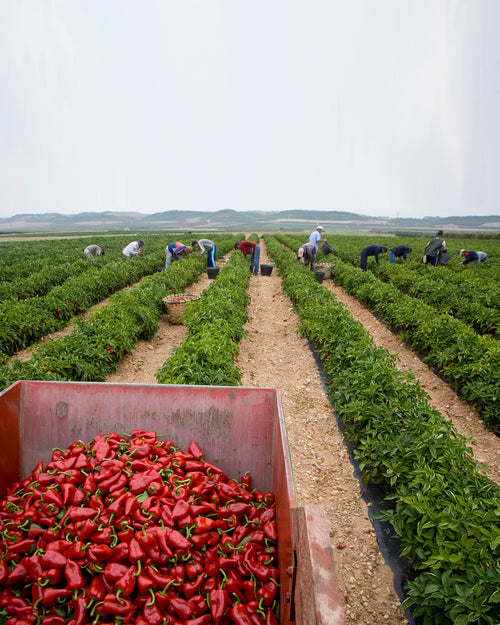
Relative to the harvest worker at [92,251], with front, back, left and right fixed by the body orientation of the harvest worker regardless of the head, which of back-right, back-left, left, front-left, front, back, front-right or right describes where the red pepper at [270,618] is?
right

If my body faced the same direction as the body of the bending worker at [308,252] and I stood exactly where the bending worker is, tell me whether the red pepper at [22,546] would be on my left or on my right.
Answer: on my left

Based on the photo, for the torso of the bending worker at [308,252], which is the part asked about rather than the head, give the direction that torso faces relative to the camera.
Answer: to the viewer's left

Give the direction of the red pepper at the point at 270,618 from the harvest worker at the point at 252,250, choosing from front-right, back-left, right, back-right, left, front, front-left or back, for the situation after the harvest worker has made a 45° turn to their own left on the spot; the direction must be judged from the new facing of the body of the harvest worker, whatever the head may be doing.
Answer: front-left

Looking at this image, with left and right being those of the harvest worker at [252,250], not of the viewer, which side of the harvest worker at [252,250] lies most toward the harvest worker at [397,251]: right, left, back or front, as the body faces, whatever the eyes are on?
back

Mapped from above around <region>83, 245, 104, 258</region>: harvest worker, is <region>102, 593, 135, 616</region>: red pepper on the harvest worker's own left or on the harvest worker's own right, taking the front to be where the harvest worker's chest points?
on the harvest worker's own right

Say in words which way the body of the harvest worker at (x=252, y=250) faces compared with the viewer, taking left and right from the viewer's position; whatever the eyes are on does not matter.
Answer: facing to the left of the viewer

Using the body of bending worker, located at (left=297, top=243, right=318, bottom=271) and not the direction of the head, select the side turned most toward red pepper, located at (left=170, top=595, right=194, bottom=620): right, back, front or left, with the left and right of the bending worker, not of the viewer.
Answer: left

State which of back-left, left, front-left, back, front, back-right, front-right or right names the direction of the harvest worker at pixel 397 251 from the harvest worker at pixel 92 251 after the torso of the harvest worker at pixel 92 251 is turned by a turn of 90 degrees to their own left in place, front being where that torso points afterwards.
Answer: right

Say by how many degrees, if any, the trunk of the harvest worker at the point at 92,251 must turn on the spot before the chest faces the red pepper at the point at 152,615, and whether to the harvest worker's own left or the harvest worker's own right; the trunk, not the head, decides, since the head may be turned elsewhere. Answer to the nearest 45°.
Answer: approximately 90° to the harvest worker's own right

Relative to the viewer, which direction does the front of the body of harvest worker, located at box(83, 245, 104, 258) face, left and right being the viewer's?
facing to the right of the viewer
